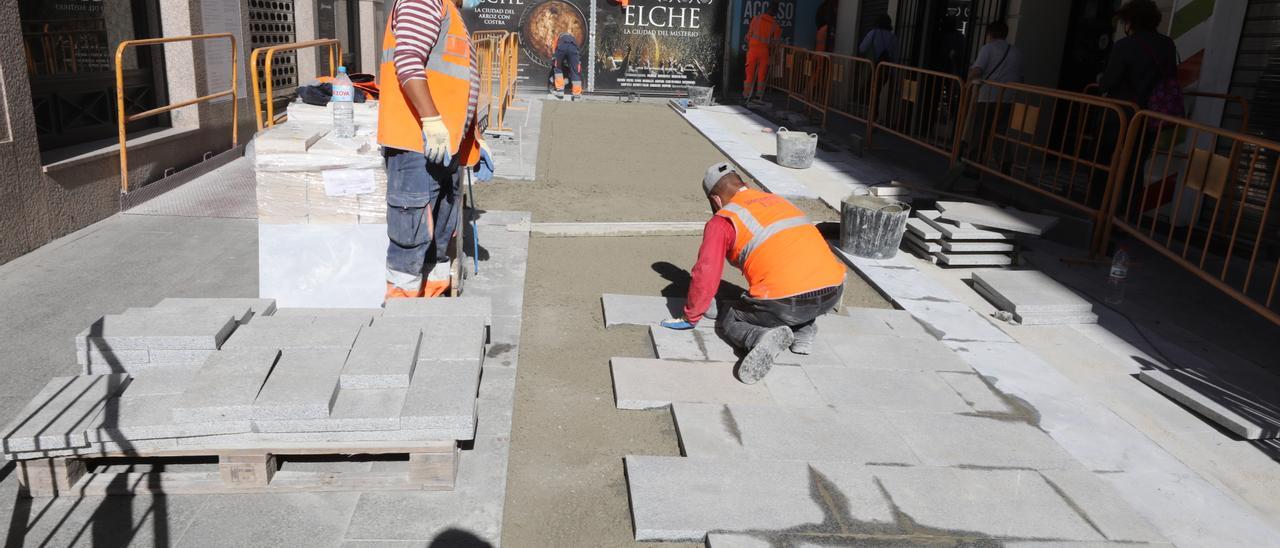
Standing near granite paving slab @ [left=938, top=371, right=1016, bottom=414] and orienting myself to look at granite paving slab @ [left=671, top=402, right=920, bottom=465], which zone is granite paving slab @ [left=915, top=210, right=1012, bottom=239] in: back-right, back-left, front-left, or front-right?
back-right

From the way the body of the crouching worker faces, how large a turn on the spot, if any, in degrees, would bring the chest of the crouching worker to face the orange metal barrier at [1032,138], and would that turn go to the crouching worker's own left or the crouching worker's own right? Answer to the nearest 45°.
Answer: approximately 90° to the crouching worker's own right

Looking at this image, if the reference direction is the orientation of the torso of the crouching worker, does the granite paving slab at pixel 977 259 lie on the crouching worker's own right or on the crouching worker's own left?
on the crouching worker's own right

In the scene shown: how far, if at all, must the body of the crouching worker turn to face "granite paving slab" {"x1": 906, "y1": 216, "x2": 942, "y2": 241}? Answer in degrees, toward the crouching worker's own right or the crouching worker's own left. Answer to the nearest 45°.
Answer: approximately 90° to the crouching worker's own right

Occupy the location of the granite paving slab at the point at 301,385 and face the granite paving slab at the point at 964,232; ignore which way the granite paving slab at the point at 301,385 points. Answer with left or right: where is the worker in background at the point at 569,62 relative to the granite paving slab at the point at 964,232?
left

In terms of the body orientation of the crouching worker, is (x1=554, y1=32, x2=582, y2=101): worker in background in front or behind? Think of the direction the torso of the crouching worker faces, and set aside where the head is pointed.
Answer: in front

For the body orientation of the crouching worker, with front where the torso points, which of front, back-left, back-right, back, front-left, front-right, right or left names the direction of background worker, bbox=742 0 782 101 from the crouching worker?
front-right

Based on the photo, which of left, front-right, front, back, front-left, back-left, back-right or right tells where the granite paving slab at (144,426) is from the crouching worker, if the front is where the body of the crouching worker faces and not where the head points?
left

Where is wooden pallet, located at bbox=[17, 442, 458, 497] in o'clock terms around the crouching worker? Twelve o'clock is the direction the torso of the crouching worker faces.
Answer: The wooden pallet is roughly at 9 o'clock from the crouching worker.

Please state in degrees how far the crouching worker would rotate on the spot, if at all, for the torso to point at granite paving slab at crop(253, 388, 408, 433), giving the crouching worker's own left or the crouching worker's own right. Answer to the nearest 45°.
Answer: approximately 90° to the crouching worker's own left

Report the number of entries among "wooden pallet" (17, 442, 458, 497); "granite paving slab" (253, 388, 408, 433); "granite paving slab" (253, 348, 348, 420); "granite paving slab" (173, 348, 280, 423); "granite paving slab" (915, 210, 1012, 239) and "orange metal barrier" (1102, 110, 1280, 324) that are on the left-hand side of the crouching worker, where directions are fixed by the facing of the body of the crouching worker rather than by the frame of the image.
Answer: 4

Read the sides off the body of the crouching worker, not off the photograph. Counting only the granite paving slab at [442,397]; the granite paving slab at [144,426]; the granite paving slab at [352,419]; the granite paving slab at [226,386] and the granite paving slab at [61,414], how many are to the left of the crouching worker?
5

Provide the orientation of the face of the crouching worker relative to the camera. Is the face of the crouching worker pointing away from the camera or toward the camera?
away from the camera

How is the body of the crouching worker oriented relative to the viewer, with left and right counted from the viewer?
facing away from the viewer and to the left of the viewer

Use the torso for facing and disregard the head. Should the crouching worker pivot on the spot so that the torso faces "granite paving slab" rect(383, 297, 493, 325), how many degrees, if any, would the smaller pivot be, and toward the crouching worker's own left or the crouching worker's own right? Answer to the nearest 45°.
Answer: approximately 45° to the crouching worker's own left

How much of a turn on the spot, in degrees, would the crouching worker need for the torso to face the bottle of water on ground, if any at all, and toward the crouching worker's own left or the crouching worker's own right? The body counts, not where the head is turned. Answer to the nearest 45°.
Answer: approximately 90° to the crouching worker's own right

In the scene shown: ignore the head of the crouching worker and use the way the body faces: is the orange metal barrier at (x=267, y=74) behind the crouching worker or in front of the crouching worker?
in front

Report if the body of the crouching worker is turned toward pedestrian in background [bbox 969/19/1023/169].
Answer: no

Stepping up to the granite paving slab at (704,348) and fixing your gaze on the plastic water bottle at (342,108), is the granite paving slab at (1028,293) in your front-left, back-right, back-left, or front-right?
back-right

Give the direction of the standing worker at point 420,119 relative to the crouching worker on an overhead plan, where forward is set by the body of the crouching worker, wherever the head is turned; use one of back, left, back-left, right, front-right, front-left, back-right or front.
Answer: front-left

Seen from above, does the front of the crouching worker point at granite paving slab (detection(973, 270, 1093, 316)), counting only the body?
no

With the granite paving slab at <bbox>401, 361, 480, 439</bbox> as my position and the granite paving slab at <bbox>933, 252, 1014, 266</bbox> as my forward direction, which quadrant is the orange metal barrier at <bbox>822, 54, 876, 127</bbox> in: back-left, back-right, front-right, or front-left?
front-left
